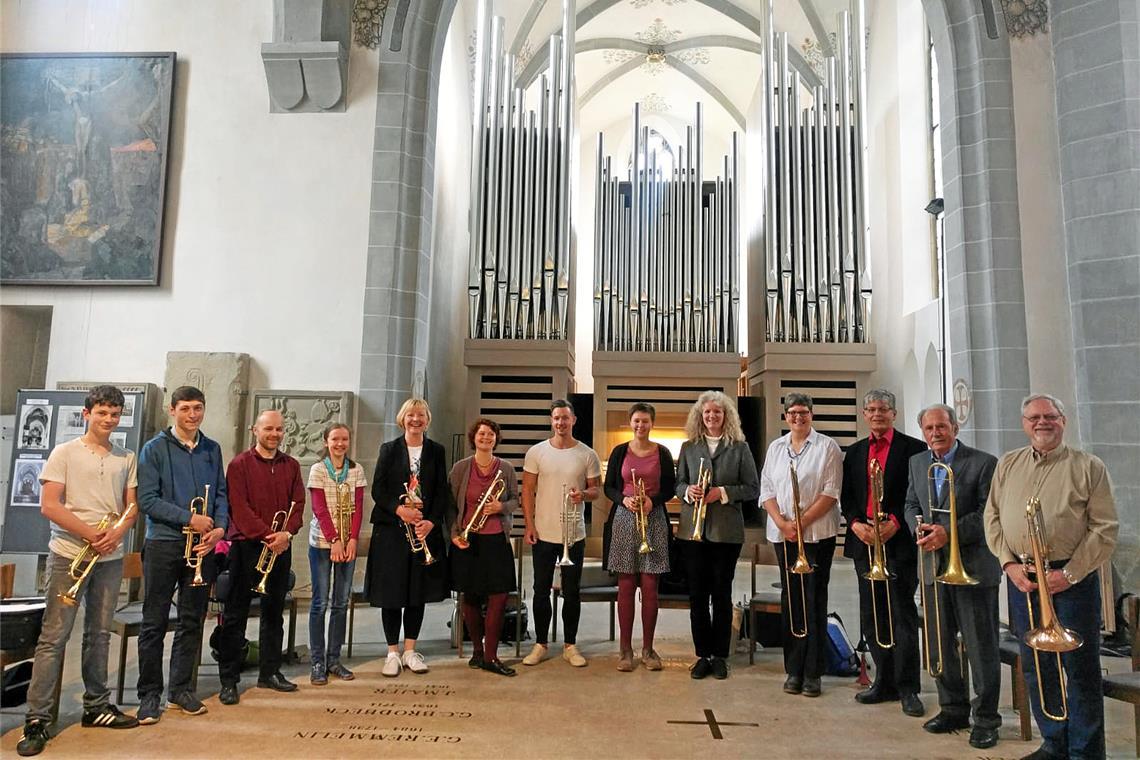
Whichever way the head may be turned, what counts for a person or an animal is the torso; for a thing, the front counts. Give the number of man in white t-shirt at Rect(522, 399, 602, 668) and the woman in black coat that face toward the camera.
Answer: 2

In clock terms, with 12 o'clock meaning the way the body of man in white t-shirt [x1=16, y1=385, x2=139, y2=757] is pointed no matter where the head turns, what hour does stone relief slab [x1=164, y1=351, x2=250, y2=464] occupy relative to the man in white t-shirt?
The stone relief slab is roughly at 8 o'clock from the man in white t-shirt.

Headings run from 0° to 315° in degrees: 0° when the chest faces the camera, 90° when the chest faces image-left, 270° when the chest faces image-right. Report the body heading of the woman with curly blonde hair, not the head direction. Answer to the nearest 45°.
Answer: approximately 0°

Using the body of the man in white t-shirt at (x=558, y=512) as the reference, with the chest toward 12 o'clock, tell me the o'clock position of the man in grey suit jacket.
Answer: The man in grey suit jacket is roughly at 10 o'clock from the man in white t-shirt.

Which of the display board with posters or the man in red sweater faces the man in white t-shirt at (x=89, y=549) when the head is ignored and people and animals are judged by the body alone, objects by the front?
the display board with posters
